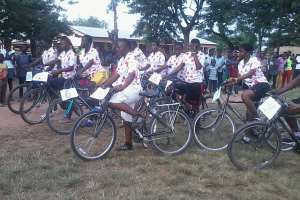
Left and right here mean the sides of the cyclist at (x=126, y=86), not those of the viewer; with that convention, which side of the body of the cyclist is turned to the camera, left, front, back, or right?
left

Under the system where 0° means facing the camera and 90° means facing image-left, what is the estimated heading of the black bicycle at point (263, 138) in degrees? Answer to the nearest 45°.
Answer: approximately 90°

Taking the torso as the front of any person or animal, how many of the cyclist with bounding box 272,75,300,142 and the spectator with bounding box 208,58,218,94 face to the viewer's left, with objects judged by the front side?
1

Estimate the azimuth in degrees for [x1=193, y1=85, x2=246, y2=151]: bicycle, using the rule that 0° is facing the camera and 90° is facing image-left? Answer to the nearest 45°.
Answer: approximately 90°

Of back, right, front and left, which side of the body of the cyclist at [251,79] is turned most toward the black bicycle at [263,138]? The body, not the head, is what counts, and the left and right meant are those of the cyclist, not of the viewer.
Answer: left

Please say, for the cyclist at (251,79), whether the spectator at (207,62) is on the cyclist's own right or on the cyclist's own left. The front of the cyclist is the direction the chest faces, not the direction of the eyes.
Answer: on the cyclist's own right

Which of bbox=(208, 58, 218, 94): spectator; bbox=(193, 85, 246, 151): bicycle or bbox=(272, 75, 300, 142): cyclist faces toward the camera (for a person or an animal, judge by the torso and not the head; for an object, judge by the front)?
the spectator

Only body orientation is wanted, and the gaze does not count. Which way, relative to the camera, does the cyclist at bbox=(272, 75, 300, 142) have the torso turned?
to the viewer's left

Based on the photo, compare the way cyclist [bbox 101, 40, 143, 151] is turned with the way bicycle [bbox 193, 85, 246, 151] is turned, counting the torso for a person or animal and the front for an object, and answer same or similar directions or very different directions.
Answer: same or similar directions

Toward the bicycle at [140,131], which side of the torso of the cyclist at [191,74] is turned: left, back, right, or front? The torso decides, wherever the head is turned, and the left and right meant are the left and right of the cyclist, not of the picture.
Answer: front

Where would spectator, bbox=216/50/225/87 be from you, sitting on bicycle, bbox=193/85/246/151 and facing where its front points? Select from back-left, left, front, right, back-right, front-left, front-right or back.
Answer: right

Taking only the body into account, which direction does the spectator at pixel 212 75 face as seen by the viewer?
toward the camera

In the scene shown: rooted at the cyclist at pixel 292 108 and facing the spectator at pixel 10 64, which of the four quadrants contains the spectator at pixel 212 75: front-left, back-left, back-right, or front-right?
front-right
